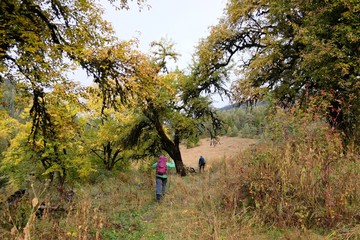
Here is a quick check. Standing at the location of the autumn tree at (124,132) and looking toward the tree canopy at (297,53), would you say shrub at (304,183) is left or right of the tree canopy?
right

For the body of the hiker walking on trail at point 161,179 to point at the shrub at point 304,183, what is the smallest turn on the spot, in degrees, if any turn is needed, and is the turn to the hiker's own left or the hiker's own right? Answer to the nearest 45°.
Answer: approximately 135° to the hiker's own right

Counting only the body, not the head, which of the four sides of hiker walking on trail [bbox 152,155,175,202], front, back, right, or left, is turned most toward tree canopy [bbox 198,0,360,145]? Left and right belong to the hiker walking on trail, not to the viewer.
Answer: right

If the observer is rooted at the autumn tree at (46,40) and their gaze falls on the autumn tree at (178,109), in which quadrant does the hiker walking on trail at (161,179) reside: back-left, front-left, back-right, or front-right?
front-right

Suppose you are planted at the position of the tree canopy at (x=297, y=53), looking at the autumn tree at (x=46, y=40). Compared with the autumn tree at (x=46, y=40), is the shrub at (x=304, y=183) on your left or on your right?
left

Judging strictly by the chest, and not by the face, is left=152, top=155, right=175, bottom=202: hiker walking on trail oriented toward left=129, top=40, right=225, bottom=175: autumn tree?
yes

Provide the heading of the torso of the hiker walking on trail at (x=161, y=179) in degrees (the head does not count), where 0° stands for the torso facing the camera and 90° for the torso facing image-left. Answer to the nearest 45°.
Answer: approximately 180°

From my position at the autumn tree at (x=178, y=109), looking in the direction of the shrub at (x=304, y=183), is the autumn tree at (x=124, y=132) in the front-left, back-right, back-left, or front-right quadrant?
back-right
